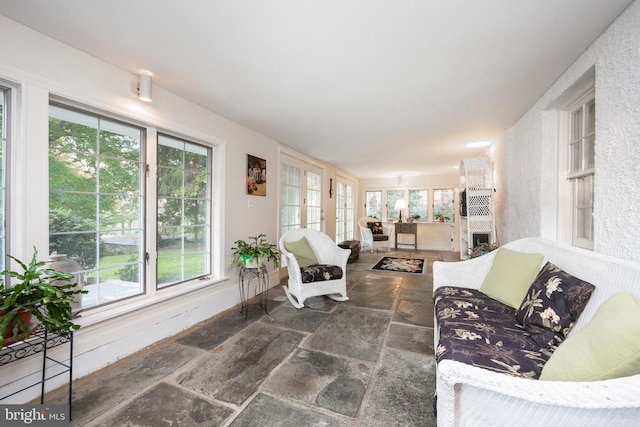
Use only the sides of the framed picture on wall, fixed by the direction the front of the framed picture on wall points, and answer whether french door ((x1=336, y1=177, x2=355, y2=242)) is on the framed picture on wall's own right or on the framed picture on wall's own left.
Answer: on the framed picture on wall's own left

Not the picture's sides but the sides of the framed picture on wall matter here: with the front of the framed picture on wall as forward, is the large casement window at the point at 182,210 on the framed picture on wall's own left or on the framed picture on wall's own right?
on the framed picture on wall's own right

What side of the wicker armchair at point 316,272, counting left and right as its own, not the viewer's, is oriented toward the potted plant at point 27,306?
right

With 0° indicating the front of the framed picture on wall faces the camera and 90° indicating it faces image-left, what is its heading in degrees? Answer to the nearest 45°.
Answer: approximately 315°

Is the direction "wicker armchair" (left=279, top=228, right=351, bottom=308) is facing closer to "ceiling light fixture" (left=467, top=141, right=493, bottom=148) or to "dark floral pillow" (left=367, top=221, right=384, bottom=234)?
the ceiling light fixture

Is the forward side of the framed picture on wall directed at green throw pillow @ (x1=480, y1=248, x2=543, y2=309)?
yes

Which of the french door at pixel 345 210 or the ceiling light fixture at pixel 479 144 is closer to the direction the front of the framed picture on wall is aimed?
the ceiling light fixture

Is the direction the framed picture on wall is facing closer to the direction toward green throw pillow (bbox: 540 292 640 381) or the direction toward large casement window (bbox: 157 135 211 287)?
the green throw pillow

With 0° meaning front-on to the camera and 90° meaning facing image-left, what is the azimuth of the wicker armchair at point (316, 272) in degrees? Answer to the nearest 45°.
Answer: approximately 315°

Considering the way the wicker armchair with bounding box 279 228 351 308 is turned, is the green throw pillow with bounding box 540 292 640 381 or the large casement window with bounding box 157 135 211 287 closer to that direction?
the green throw pillow

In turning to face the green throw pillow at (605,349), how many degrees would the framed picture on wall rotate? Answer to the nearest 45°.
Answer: approximately 45° to its right

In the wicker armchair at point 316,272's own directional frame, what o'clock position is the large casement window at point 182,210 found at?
The large casement window is roughly at 4 o'clock from the wicker armchair.

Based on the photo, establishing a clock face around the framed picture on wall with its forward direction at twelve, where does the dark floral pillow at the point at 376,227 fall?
The dark floral pillow is roughly at 9 o'clock from the framed picture on wall.
